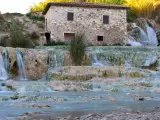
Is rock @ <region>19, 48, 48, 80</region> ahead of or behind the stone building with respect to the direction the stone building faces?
ahead

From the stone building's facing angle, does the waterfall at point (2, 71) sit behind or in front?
in front

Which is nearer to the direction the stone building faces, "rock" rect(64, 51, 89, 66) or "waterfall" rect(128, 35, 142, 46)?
the rock

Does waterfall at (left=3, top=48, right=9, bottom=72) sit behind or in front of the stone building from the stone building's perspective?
in front

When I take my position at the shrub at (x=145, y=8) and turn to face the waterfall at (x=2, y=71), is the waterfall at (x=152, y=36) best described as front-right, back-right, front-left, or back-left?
front-left

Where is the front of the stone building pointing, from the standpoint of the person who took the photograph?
facing the viewer

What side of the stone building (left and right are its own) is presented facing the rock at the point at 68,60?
front

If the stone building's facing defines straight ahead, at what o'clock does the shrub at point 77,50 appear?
The shrub is roughly at 12 o'clock from the stone building.

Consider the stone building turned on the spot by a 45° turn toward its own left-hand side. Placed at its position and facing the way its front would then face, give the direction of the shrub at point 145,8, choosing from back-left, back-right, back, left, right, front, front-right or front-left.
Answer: left

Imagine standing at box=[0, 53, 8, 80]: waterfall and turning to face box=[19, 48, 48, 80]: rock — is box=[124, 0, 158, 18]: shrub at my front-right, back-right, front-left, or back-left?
front-left

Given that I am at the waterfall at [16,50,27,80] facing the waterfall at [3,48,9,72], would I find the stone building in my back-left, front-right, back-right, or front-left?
back-right

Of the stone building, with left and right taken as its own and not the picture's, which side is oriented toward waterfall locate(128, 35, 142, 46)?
left
